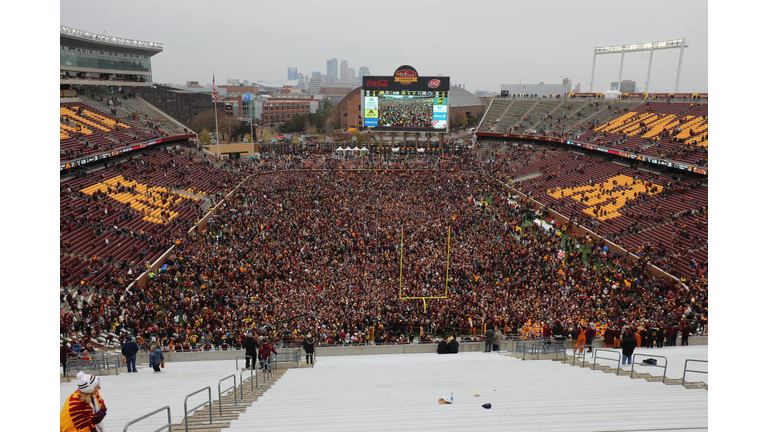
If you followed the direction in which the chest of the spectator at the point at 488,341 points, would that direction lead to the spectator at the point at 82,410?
no

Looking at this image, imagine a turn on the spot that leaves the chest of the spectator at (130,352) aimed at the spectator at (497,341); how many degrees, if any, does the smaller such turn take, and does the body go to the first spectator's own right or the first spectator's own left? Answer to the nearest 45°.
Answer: approximately 90° to the first spectator's own right

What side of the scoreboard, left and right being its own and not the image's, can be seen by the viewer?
front

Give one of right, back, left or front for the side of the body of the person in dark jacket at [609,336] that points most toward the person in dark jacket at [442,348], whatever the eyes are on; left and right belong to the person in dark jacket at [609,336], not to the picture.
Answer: left

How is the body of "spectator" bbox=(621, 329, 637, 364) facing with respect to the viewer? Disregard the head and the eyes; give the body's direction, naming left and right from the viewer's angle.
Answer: facing away from the viewer

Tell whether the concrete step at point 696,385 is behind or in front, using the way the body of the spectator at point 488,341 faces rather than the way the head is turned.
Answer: behind

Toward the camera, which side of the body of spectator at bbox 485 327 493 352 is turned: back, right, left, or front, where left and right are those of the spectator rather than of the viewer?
back

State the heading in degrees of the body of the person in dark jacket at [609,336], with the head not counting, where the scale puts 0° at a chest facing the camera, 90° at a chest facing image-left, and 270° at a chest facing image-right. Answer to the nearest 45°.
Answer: approximately 180°

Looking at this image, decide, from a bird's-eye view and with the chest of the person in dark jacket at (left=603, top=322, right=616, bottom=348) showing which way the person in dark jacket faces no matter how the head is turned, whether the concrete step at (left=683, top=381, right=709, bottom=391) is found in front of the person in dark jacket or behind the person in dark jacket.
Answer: behind

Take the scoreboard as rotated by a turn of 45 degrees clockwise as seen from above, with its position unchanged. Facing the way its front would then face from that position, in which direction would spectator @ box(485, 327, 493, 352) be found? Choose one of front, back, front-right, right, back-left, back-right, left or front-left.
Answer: front-left

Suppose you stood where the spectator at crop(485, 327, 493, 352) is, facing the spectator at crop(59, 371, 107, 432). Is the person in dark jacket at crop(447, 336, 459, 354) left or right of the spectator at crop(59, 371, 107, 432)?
right
